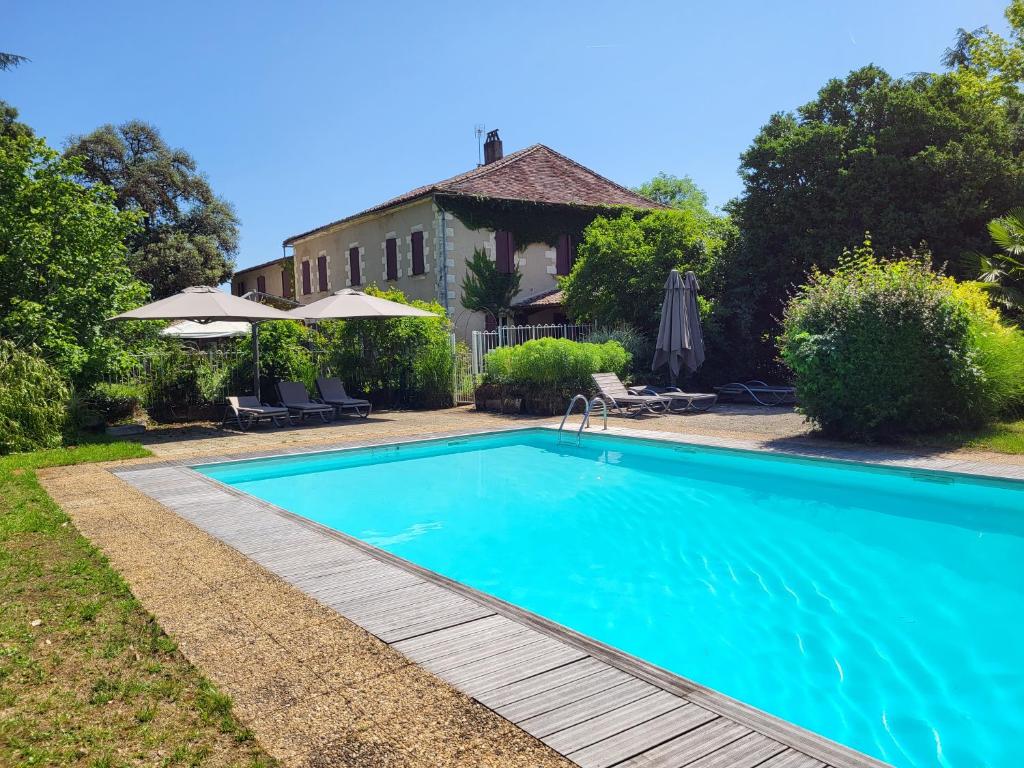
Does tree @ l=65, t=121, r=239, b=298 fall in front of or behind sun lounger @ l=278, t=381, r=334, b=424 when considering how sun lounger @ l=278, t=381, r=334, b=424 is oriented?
behind

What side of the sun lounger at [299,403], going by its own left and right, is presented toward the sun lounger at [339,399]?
left

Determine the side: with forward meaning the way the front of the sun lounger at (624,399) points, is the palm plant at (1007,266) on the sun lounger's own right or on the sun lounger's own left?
on the sun lounger's own left

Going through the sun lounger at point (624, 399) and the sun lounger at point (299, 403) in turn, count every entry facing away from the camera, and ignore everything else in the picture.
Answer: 0

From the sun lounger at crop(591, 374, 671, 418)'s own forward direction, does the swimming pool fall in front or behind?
in front

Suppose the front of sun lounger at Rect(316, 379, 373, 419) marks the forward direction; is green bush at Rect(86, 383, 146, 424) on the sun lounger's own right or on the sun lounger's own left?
on the sun lounger's own right

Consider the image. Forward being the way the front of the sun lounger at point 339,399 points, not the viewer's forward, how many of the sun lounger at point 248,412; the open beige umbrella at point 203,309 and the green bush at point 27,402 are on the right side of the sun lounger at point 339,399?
3
